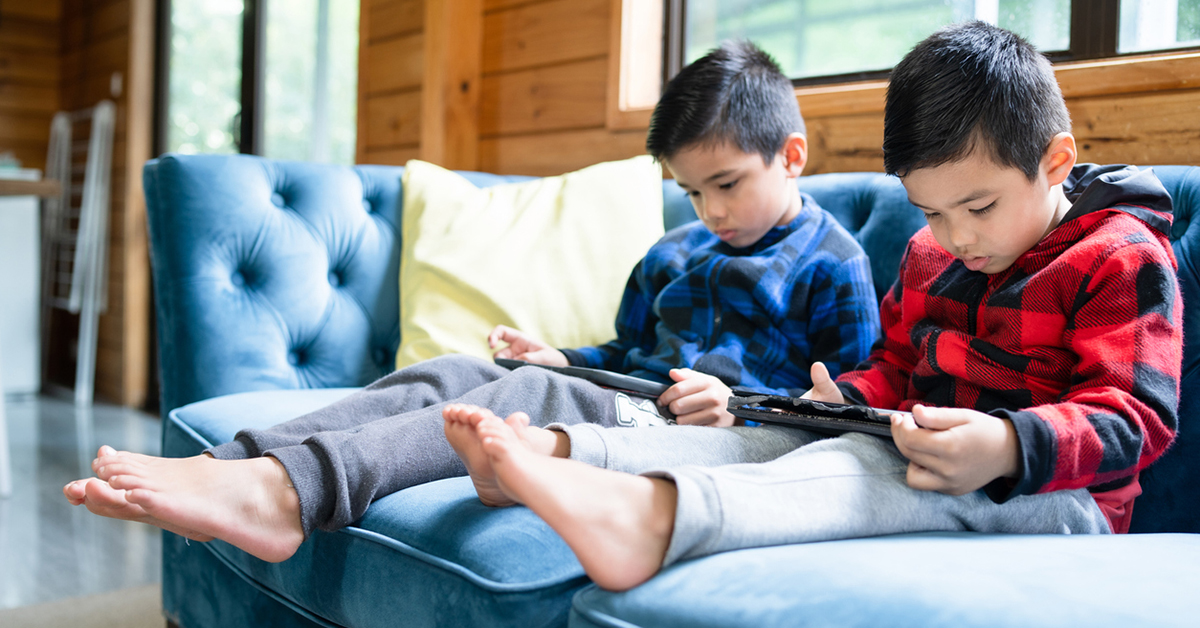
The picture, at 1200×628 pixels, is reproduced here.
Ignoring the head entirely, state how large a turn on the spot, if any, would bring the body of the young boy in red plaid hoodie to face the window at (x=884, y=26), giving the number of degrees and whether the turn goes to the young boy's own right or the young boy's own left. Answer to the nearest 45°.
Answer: approximately 135° to the young boy's own right

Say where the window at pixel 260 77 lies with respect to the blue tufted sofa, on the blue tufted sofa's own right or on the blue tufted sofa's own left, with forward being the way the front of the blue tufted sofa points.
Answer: on the blue tufted sofa's own right

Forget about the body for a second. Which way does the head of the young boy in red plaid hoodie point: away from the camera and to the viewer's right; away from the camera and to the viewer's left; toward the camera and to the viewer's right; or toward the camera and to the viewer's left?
toward the camera and to the viewer's left

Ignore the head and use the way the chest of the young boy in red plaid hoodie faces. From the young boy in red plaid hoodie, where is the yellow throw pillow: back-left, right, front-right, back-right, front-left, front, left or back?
right

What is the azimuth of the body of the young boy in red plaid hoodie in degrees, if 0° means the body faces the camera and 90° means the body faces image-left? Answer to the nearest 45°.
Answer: approximately 45°

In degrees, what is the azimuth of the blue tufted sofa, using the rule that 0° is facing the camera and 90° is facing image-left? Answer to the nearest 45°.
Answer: approximately 45°

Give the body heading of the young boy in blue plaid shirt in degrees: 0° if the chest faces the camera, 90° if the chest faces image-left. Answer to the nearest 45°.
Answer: approximately 45°
